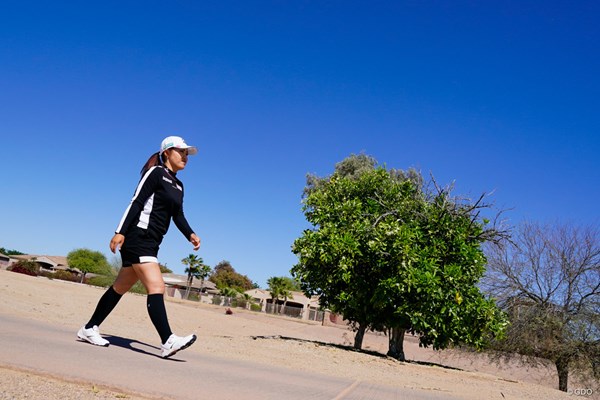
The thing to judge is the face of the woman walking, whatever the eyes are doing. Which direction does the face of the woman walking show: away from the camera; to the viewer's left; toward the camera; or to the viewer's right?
to the viewer's right

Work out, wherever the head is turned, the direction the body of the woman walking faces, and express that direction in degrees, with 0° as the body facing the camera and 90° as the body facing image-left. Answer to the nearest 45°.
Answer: approximately 270°

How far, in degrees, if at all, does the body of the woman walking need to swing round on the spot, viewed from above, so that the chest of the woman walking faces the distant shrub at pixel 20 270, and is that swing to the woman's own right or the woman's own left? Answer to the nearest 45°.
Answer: approximately 90° to the woman's own left

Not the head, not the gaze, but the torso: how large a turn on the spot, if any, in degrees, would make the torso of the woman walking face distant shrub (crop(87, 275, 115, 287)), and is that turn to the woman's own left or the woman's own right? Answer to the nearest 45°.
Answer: approximately 90° to the woman's own left
